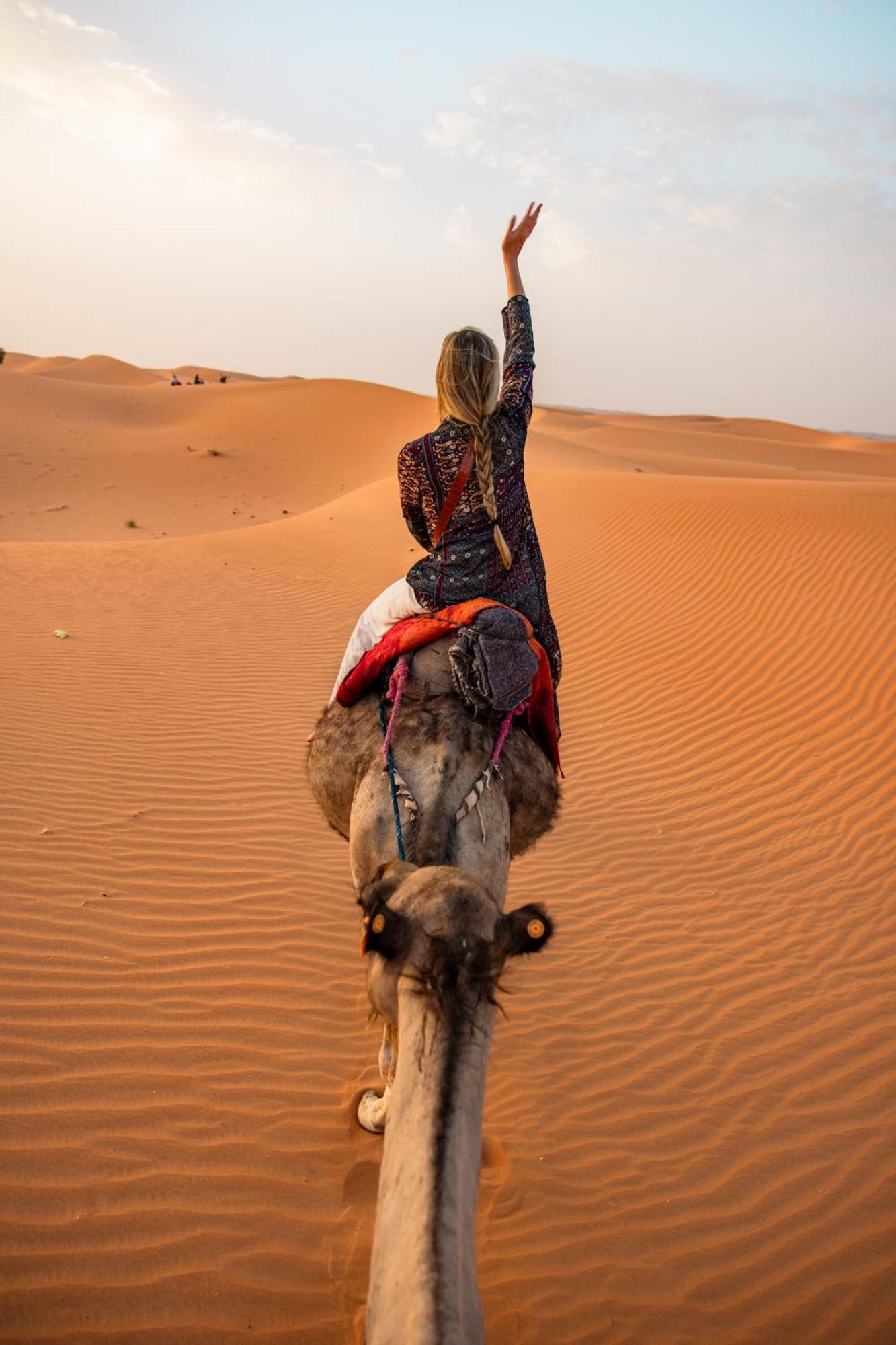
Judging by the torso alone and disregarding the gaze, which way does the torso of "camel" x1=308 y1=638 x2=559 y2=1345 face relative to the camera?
away from the camera

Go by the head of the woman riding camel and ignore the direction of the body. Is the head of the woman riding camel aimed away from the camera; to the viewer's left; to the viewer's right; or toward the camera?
away from the camera

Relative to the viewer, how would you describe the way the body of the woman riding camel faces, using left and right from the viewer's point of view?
facing away from the viewer
